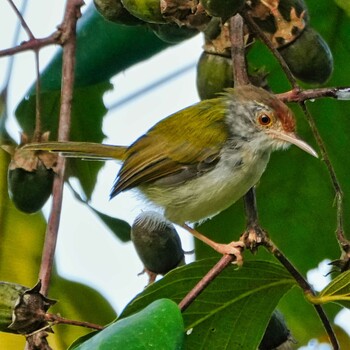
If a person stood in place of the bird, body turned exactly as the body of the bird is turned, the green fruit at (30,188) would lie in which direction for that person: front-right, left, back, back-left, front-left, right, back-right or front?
back-right

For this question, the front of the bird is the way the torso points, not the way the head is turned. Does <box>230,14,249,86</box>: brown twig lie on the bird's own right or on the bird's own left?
on the bird's own left

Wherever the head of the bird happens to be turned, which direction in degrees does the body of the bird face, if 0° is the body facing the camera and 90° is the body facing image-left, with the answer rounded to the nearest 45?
approximately 270°
